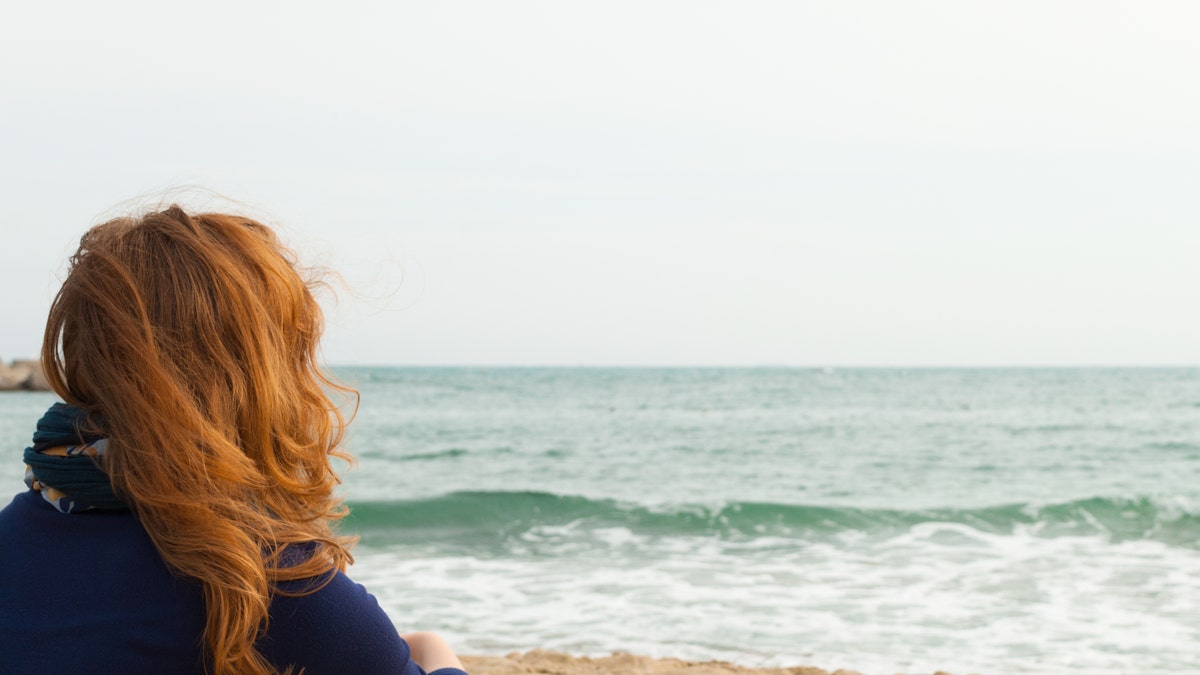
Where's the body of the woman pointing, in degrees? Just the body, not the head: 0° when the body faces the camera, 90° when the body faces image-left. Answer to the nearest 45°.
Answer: approximately 225°

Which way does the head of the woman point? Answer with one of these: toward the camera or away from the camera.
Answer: away from the camera
